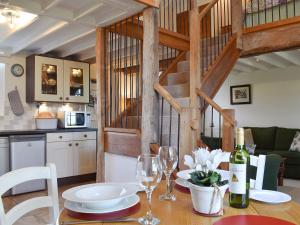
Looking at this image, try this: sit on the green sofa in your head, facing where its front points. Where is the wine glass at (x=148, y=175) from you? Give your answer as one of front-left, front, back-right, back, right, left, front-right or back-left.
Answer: front

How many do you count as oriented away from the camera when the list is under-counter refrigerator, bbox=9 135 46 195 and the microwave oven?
0

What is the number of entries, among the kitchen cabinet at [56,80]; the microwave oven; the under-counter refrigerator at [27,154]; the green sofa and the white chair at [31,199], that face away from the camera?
0

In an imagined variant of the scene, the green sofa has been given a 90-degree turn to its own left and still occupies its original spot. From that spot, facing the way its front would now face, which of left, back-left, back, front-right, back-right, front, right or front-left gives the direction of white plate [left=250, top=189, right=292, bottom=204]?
right

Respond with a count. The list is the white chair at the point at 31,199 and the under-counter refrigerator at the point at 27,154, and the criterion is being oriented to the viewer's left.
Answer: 0

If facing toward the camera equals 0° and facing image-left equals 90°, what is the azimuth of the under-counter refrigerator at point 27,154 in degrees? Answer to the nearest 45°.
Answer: approximately 315°

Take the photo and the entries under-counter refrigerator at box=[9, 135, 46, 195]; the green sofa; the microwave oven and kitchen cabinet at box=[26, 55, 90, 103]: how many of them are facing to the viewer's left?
0

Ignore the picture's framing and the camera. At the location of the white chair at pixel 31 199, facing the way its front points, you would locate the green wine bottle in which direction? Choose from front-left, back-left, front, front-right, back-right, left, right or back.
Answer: front

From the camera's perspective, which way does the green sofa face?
toward the camera

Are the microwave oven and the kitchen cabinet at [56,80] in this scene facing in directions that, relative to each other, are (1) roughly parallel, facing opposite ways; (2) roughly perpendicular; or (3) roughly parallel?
roughly parallel

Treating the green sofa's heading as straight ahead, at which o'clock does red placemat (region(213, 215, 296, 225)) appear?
The red placemat is roughly at 12 o'clock from the green sofa.

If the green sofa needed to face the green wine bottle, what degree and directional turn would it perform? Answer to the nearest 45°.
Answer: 0° — it already faces it

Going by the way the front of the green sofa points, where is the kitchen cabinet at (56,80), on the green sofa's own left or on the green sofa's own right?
on the green sofa's own right

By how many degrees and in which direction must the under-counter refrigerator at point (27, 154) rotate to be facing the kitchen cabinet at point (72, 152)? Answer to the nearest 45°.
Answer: approximately 90° to its left
